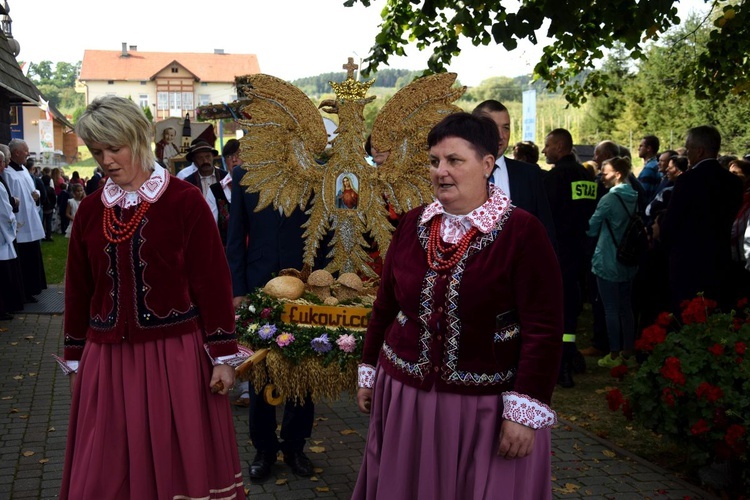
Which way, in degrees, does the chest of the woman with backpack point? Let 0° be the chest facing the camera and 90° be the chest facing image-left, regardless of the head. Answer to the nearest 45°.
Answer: approximately 90°

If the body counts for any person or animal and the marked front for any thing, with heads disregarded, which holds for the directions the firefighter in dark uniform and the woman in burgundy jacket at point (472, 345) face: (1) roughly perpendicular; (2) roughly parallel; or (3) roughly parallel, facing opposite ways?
roughly perpendicular

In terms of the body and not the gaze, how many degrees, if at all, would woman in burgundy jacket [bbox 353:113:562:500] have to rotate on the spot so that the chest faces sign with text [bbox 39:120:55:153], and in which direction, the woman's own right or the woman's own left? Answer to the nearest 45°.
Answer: approximately 90° to the woman's own right

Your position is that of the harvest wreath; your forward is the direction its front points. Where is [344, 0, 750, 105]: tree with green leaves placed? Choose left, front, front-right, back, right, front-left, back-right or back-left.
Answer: back-left

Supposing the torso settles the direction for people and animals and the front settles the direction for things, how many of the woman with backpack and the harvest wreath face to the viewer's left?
1

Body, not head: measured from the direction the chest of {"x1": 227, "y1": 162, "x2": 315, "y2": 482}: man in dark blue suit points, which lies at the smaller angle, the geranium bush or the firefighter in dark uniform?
the geranium bush

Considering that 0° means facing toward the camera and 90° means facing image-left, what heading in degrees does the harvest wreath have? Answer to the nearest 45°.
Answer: approximately 0°
